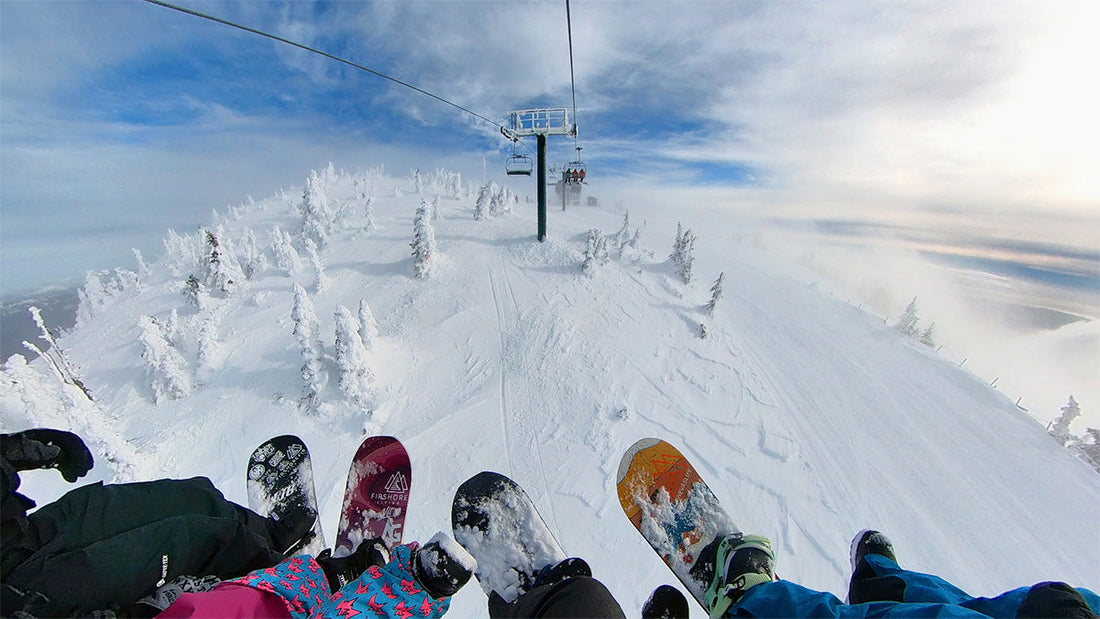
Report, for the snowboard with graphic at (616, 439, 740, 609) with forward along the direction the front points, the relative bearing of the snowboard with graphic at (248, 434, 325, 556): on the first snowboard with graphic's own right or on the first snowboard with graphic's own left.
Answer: on the first snowboard with graphic's own left

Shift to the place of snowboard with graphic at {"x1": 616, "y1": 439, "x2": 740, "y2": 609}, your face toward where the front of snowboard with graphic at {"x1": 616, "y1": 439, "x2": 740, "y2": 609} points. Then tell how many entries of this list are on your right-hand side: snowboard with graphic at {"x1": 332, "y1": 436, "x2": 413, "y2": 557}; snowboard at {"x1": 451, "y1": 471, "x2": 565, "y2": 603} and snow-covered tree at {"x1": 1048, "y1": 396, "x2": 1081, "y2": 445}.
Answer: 1

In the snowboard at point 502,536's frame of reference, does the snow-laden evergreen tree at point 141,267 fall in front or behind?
in front

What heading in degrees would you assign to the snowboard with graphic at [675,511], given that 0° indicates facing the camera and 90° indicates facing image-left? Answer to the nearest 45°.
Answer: approximately 135°

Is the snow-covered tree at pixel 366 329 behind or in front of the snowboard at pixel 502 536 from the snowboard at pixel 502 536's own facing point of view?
in front

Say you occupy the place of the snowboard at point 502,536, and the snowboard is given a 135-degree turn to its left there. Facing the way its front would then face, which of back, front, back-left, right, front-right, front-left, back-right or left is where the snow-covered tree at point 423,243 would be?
back

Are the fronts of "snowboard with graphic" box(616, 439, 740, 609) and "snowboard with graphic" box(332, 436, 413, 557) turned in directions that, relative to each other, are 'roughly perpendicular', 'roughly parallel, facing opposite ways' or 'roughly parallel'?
roughly parallel

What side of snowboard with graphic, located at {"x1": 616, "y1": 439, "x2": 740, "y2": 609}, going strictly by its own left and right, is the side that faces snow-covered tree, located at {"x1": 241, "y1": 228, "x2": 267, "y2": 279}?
front

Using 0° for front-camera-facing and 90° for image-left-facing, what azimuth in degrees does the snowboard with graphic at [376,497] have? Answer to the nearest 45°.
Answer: approximately 180°

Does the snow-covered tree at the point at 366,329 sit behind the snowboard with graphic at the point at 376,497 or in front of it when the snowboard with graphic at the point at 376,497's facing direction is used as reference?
in front

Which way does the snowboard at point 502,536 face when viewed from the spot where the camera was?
facing away from the viewer and to the left of the viewer

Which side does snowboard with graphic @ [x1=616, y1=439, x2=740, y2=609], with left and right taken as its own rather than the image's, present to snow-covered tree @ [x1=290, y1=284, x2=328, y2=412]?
front

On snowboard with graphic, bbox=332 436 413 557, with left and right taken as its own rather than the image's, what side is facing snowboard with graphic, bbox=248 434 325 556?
left

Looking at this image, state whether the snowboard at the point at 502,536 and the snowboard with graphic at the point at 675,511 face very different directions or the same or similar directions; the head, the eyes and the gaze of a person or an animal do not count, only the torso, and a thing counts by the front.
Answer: same or similar directions
